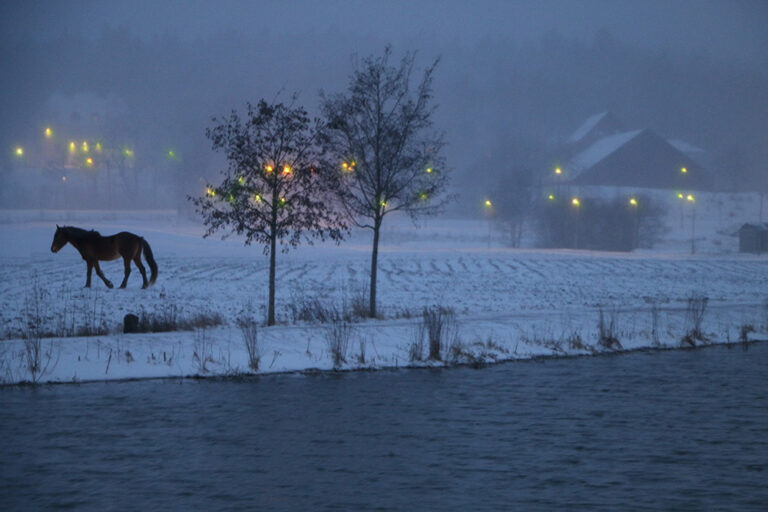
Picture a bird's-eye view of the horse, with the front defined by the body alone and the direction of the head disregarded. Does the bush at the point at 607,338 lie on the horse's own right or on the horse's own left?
on the horse's own left

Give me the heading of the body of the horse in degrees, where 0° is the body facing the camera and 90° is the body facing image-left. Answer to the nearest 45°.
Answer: approximately 90°

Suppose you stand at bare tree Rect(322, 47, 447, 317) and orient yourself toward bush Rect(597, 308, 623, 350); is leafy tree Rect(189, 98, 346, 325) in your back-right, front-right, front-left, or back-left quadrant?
back-right

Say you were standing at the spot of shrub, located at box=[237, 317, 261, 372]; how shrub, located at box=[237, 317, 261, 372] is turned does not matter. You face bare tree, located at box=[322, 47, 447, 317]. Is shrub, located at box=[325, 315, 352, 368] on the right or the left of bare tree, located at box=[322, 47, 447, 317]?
right

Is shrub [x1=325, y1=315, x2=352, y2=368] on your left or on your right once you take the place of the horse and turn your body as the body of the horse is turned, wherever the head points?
on your left

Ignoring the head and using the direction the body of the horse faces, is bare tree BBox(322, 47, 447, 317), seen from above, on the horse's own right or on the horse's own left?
on the horse's own left

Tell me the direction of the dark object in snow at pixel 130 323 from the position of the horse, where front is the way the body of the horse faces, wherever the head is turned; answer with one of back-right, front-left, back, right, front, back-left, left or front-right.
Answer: left

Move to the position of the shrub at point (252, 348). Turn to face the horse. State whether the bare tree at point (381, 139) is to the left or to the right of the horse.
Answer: right

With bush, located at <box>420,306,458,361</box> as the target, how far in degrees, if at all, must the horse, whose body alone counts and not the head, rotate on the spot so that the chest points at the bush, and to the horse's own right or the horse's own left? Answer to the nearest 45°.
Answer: approximately 135° to the horse's own left

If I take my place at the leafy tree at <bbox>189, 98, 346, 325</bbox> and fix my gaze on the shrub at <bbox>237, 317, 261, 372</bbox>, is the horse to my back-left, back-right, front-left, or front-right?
back-right

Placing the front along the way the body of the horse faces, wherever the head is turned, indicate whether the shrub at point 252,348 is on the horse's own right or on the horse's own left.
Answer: on the horse's own left

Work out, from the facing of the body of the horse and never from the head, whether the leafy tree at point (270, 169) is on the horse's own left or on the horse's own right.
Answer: on the horse's own left
